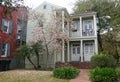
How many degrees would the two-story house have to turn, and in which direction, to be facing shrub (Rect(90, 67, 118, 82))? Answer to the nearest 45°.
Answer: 0° — it already faces it

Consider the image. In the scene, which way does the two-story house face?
toward the camera

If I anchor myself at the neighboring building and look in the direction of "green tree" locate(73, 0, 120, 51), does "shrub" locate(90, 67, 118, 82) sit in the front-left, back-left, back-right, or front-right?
front-right

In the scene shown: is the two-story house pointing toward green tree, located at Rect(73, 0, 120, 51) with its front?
no

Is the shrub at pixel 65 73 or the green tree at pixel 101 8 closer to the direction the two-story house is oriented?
the shrub

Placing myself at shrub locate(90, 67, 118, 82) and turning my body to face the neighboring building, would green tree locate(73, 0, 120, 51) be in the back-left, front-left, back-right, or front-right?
front-right

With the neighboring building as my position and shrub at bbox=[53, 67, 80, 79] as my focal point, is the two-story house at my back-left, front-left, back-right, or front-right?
front-left

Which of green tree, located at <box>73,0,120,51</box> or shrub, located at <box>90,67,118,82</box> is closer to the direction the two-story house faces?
the shrub

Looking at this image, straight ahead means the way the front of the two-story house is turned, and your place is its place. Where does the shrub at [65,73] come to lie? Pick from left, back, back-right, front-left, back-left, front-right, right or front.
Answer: front

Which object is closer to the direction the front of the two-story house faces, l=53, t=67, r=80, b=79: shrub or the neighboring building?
the shrub

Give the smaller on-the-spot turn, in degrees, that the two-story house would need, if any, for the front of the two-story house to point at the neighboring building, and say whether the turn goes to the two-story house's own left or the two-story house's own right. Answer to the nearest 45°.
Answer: approximately 90° to the two-story house's own right

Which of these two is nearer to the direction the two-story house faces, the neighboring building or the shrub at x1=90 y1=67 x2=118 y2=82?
the shrub
